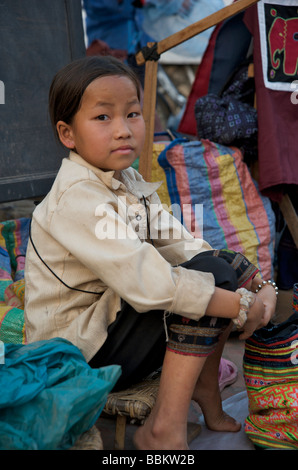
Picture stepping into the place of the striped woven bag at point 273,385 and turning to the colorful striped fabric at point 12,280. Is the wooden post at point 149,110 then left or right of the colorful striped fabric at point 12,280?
right

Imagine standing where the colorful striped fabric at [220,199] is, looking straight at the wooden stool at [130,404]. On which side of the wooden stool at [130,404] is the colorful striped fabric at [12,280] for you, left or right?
right

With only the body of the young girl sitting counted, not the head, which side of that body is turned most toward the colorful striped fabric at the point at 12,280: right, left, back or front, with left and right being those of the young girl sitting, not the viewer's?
back

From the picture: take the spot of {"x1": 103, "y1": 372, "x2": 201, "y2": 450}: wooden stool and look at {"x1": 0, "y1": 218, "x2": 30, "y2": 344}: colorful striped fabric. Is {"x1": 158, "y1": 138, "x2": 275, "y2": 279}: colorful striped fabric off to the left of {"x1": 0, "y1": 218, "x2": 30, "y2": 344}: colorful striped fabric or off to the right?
right

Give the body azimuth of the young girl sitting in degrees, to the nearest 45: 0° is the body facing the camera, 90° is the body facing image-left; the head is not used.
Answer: approximately 315°

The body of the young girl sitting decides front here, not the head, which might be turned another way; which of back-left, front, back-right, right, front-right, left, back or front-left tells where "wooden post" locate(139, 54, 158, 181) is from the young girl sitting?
back-left

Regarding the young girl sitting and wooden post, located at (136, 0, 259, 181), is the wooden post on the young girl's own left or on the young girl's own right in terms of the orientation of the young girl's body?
on the young girl's own left
